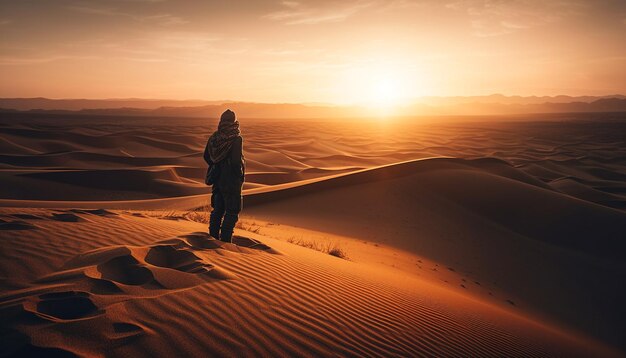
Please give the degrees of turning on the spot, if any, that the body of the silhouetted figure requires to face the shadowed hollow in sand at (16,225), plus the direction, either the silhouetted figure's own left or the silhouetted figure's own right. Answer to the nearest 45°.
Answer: approximately 135° to the silhouetted figure's own left

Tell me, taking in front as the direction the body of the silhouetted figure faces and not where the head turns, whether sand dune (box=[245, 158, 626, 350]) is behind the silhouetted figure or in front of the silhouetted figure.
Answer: in front

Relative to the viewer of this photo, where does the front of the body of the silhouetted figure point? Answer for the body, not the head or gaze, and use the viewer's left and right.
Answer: facing away from the viewer and to the right of the viewer

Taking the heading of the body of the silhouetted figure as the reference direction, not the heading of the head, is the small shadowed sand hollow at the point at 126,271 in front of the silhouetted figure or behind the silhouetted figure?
behind

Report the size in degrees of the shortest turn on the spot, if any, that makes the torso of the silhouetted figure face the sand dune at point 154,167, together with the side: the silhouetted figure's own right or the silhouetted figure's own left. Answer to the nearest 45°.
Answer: approximately 45° to the silhouetted figure's own left
